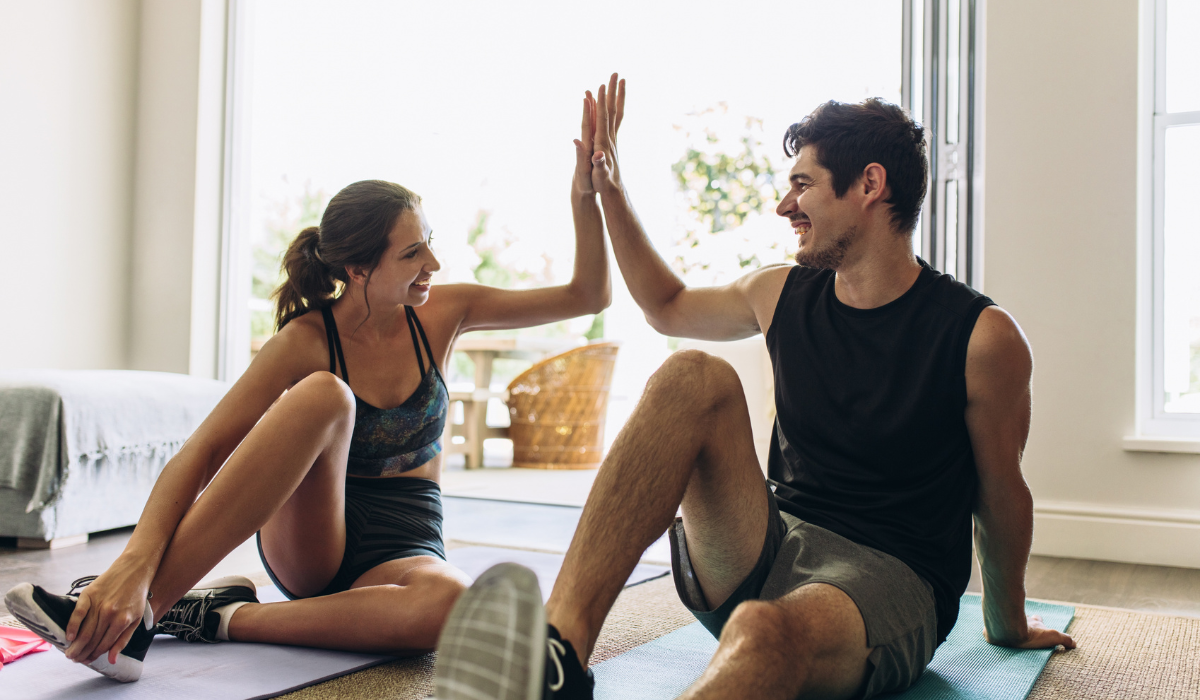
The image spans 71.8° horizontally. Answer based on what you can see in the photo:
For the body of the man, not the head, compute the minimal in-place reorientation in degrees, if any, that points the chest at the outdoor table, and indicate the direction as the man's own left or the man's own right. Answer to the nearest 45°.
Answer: approximately 90° to the man's own right

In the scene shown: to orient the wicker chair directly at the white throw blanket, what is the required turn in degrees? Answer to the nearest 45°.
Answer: approximately 45° to its left

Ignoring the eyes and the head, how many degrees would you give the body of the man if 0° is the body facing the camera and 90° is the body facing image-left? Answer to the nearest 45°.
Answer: approximately 45°

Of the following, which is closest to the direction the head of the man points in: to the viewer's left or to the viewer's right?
to the viewer's left

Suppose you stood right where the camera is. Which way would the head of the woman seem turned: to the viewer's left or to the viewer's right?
to the viewer's right

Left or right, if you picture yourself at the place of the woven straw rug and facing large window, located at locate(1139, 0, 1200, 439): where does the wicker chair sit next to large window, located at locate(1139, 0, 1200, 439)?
left

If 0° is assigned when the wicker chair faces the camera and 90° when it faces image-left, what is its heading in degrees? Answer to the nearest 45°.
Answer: approximately 90°

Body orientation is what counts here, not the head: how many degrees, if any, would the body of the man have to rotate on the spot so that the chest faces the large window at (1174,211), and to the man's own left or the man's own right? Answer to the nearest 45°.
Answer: approximately 180°
